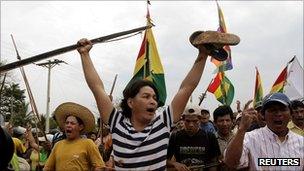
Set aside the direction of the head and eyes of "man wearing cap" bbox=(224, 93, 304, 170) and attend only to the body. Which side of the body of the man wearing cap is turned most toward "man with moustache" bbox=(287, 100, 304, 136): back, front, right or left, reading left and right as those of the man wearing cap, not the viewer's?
back

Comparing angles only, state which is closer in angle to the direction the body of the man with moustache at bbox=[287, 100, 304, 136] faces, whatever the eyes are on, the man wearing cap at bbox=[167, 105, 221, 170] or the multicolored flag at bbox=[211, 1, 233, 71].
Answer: the man wearing cap

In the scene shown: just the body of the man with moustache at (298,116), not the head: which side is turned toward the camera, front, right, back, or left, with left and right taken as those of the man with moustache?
front

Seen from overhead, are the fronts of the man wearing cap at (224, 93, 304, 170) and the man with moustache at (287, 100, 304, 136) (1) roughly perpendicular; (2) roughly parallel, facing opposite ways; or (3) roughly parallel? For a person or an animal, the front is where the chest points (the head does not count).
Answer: roughly parallel

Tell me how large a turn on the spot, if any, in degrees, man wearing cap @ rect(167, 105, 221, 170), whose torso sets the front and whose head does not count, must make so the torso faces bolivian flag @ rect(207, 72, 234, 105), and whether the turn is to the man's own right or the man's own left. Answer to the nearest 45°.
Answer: approximately 180°

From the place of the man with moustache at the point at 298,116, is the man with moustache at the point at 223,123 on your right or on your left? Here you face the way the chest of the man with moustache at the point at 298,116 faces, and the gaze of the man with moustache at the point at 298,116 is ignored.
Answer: on your right

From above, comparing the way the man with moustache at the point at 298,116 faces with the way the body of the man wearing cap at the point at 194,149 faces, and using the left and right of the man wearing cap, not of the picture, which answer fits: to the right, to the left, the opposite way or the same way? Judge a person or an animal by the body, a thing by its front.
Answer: the same way

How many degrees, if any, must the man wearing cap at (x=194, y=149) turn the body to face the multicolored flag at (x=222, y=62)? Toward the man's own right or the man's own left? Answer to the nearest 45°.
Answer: approximately 180°

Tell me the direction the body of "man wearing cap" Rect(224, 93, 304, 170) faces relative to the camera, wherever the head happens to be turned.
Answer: toward the camera

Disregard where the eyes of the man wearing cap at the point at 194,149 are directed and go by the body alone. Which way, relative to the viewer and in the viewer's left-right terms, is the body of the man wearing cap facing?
facing the viewer

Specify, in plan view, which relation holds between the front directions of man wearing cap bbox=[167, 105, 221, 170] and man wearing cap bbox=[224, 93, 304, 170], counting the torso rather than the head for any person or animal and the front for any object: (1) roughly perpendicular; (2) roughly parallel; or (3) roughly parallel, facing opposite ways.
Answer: roughly parallel

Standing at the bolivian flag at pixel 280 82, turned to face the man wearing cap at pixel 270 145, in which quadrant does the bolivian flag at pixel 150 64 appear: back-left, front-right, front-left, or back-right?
front-right

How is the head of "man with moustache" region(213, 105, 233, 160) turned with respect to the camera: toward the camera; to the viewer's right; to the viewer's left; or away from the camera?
toward the camera

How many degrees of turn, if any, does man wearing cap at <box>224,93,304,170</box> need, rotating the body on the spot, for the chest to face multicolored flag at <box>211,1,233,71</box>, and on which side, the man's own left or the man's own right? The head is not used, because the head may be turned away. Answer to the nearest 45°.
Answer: approximately 180°

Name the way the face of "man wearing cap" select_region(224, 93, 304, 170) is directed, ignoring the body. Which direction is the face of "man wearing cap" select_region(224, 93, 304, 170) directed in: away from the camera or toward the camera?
toward the camera
